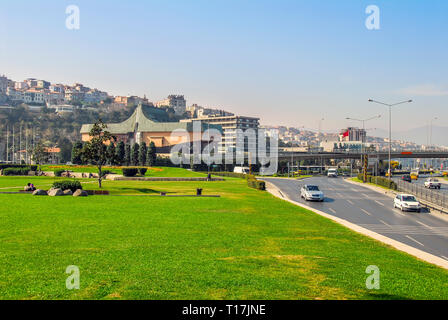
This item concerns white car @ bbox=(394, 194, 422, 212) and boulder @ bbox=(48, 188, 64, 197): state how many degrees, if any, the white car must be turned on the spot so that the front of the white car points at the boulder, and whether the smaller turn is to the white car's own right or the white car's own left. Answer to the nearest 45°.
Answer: approximately 90° to the white car's own right

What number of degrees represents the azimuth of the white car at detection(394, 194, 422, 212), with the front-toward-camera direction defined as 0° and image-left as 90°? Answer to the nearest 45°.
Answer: approximately 315°

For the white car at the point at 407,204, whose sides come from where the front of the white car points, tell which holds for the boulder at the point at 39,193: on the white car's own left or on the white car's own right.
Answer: on the white car's own right

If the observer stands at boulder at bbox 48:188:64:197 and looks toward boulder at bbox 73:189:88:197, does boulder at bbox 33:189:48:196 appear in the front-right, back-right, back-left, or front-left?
back-left

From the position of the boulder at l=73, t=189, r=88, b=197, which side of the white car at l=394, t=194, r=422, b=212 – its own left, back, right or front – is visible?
right
